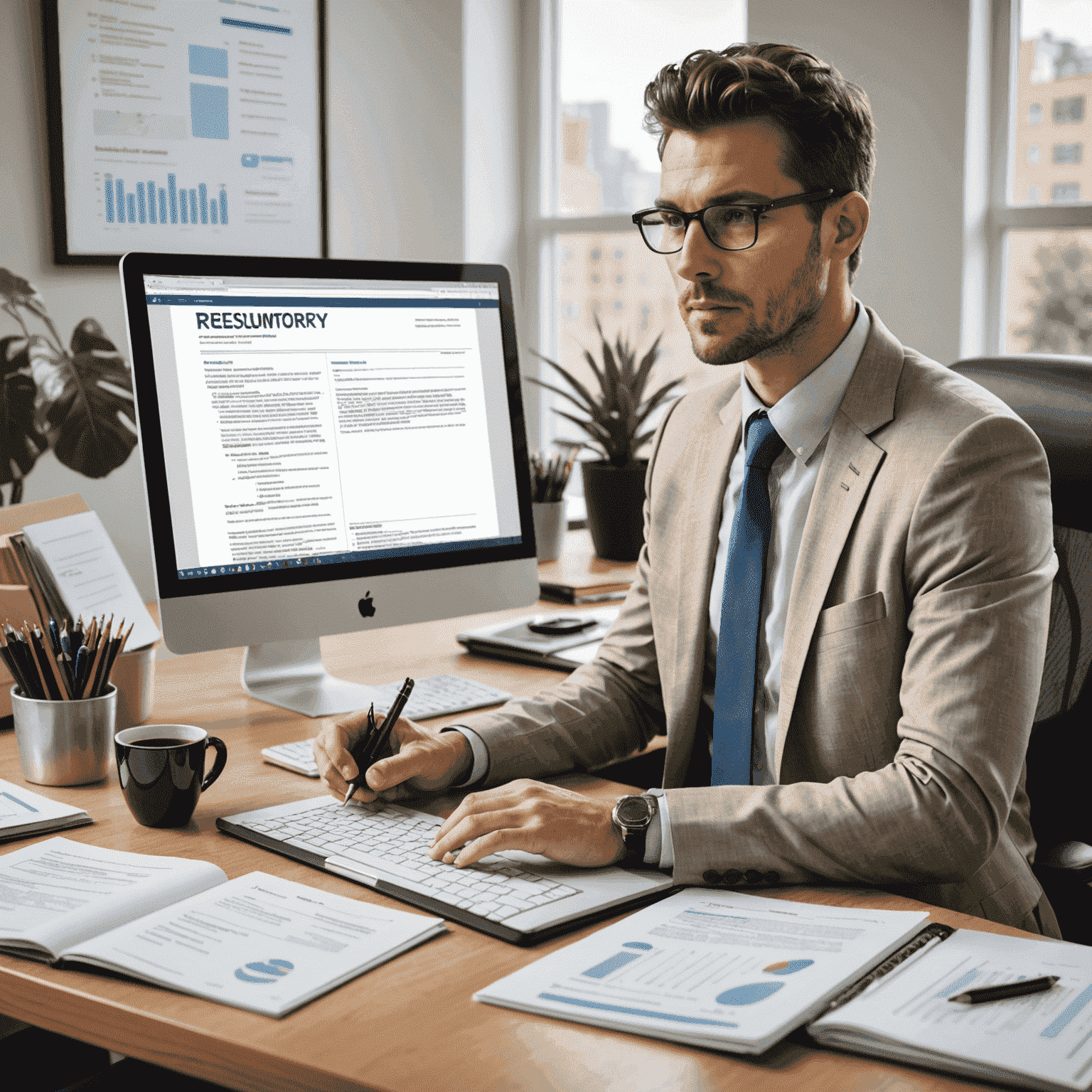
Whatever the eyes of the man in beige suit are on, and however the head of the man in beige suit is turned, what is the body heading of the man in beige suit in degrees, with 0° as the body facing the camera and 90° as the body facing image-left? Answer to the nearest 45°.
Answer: approximately 45°

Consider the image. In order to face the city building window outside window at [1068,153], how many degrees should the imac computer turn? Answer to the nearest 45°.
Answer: approximately 90° to its left

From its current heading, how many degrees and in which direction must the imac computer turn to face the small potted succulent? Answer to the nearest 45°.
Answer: approximately 90° to its left

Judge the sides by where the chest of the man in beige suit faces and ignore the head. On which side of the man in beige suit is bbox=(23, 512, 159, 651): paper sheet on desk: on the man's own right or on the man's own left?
on the man's own right

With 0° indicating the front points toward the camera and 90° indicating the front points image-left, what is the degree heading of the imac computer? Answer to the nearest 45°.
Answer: approximately 315°

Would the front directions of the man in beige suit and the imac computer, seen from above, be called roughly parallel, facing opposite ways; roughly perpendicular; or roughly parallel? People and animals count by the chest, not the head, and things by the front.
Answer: roughly perpendicular

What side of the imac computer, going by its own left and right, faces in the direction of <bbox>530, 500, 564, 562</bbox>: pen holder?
left

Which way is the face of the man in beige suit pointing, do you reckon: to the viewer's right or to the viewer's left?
to the viewer's left

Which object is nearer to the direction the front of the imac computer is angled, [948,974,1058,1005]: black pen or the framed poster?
the black pen
